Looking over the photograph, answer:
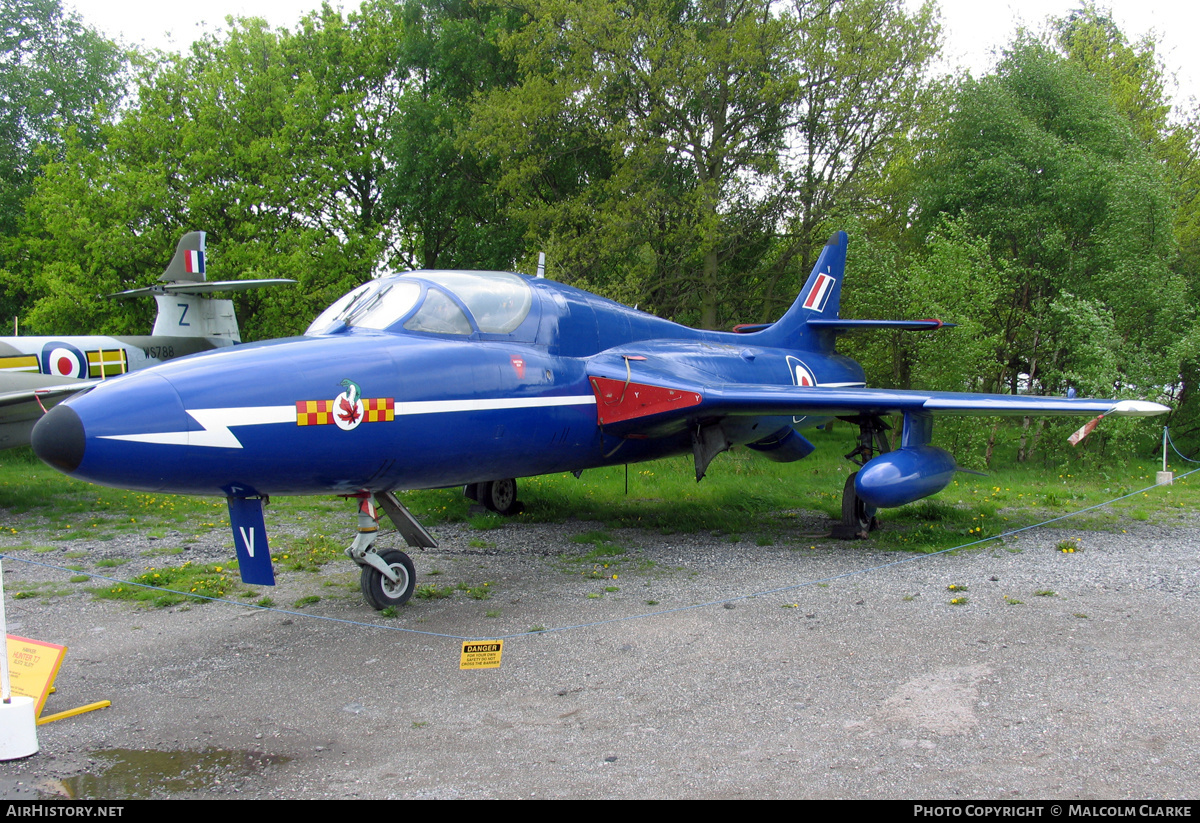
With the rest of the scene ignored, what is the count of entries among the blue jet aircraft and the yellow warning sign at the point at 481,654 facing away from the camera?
0

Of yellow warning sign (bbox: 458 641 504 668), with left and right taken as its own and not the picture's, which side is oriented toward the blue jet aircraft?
back

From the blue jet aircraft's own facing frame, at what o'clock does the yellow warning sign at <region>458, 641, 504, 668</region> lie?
The yellow warning sign is roughly at 10 o'clock from the blue jet aircraft.

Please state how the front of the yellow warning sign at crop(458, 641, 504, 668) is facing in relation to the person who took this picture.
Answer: facing the viewer

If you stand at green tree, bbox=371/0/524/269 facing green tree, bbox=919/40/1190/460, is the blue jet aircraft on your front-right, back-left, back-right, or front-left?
front-right

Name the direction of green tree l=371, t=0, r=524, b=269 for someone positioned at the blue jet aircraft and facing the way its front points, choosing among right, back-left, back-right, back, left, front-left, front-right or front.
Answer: back-right

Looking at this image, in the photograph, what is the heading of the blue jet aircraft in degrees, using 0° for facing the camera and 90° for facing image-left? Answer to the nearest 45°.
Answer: approximately 45°

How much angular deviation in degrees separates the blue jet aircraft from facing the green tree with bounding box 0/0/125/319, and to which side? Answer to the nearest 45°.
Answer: approximately 90° to its right

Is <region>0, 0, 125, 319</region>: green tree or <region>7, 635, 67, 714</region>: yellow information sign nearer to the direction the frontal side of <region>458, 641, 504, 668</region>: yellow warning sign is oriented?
the yellow information sign

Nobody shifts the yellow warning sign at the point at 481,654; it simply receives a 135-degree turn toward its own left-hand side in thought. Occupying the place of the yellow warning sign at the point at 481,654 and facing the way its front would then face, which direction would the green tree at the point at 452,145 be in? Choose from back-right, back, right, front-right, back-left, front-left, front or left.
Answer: front-left

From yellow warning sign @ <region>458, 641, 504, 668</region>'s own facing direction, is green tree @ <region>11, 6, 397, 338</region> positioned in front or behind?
behind

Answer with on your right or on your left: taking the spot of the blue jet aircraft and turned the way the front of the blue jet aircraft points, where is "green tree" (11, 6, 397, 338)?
on your right

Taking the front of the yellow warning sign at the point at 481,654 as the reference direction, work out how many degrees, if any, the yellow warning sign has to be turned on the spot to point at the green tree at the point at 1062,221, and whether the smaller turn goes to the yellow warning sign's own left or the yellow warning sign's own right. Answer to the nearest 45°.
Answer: approximately 135° to the yellow warning sign's own left

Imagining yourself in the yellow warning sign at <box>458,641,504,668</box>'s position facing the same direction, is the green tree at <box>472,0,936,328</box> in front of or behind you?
behind
